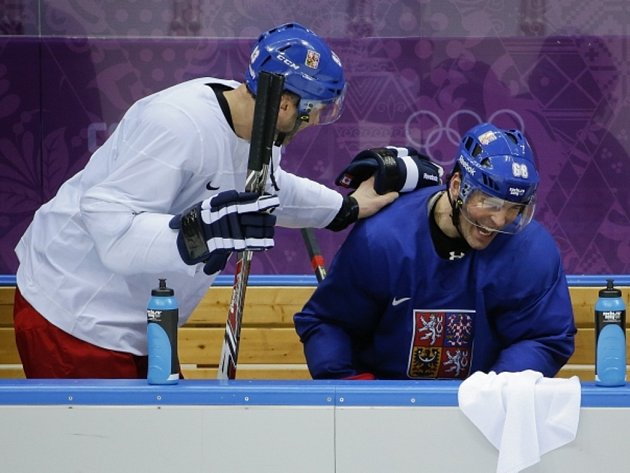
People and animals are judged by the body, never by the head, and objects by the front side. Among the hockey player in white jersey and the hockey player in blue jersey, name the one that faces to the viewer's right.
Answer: the hockey player in white jersey

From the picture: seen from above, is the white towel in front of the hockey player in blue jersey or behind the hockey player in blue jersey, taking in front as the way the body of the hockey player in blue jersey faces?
in front

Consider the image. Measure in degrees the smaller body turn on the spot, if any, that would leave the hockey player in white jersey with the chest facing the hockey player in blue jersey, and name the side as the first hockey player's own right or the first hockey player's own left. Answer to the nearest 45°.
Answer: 0° — they already face them

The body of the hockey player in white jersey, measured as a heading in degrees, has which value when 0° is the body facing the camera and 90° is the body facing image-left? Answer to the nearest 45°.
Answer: approximately 270°

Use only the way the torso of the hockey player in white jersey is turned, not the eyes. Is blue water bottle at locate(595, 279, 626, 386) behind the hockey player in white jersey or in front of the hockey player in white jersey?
in front

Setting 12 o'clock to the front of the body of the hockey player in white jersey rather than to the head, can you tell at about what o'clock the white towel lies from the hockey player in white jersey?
The white towel is roughly at 1 o'clock from the hockey player in white jersey.

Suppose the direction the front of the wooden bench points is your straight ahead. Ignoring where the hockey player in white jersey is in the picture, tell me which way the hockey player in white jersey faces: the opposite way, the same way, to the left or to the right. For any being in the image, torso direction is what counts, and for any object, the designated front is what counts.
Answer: to the left

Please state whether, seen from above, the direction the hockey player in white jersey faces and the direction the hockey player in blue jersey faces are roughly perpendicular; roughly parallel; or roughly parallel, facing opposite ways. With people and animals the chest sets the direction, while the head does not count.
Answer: roughly perpendicular

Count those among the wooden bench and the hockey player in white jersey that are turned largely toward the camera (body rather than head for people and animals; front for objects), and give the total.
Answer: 1

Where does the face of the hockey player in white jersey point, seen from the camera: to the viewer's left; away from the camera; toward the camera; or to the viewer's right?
to the viewer's right
